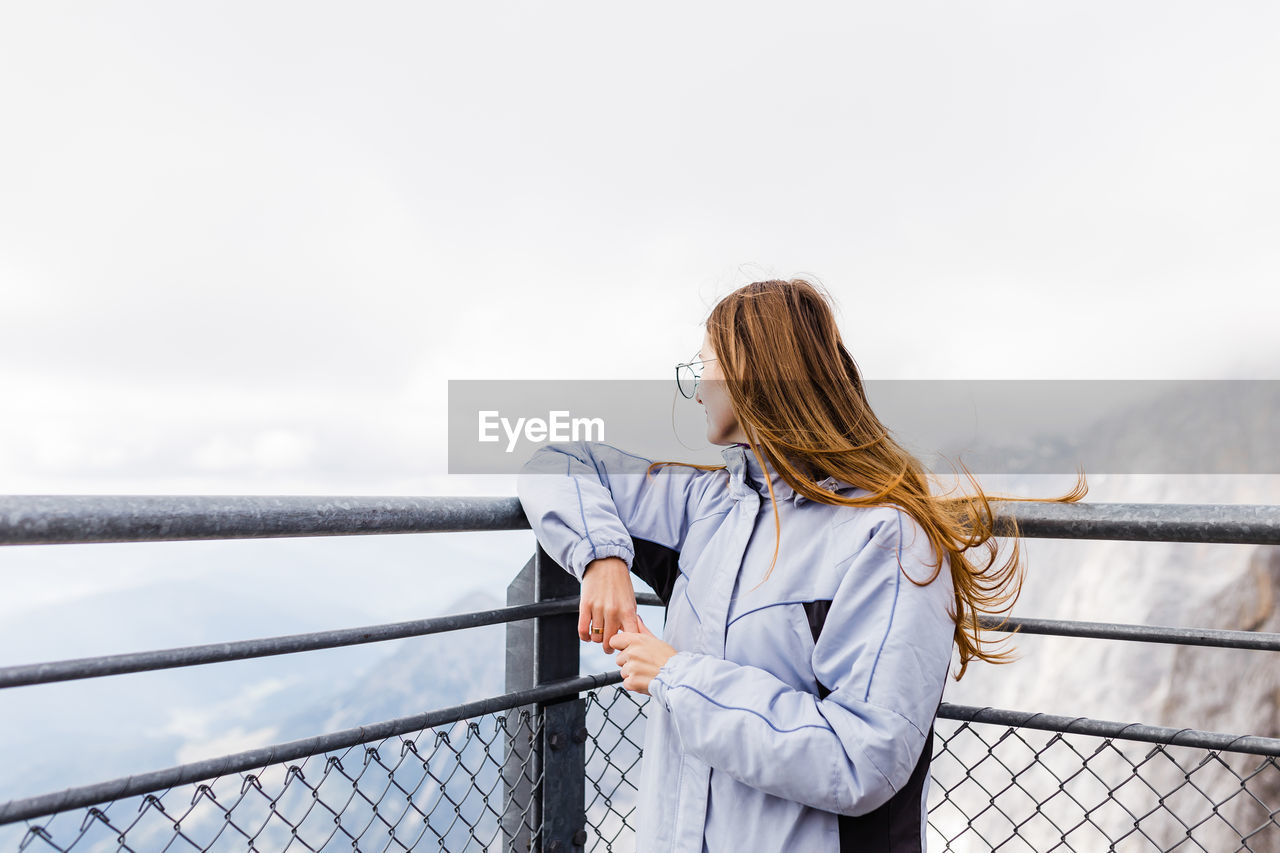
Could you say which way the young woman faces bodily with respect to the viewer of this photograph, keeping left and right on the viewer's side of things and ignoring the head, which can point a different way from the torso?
facing the viewer and to the left of the viewer

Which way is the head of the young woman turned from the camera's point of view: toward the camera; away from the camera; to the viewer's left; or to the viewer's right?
to the viewer's left
